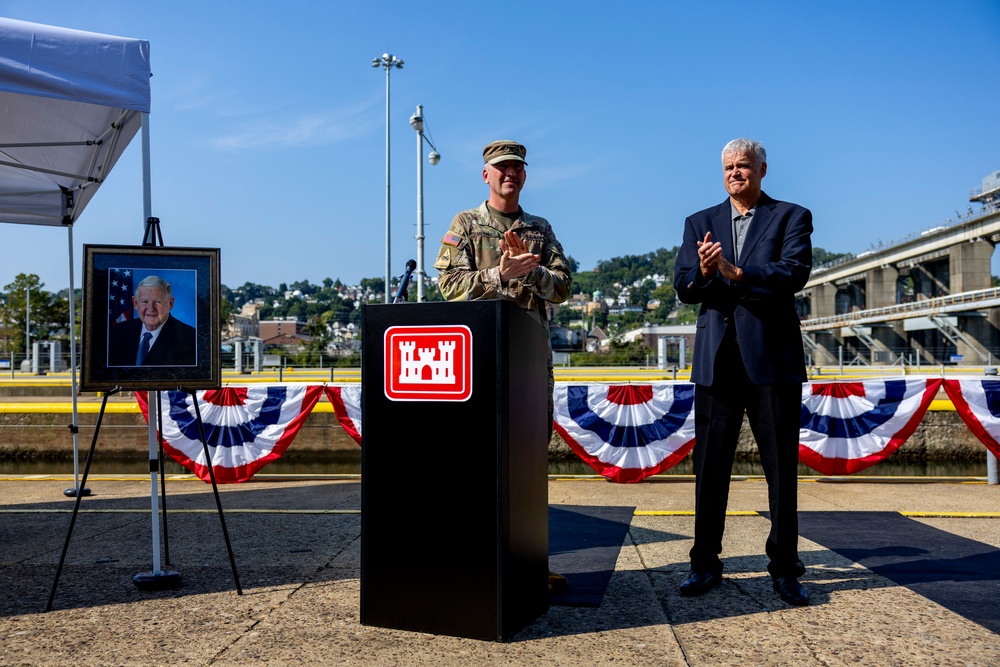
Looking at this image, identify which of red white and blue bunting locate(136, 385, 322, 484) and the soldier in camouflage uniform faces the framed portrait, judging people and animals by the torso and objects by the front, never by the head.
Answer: the red white and blue bunting

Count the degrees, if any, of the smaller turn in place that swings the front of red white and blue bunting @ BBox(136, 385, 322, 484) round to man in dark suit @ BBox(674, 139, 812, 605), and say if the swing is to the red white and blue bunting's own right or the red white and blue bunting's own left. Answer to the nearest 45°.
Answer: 0° — it already faces them

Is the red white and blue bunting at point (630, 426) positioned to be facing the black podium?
yes

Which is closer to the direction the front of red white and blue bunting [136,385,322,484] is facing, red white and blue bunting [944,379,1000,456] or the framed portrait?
the framed portrait

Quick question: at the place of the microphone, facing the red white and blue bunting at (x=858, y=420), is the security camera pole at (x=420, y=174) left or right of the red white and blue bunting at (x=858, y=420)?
left
